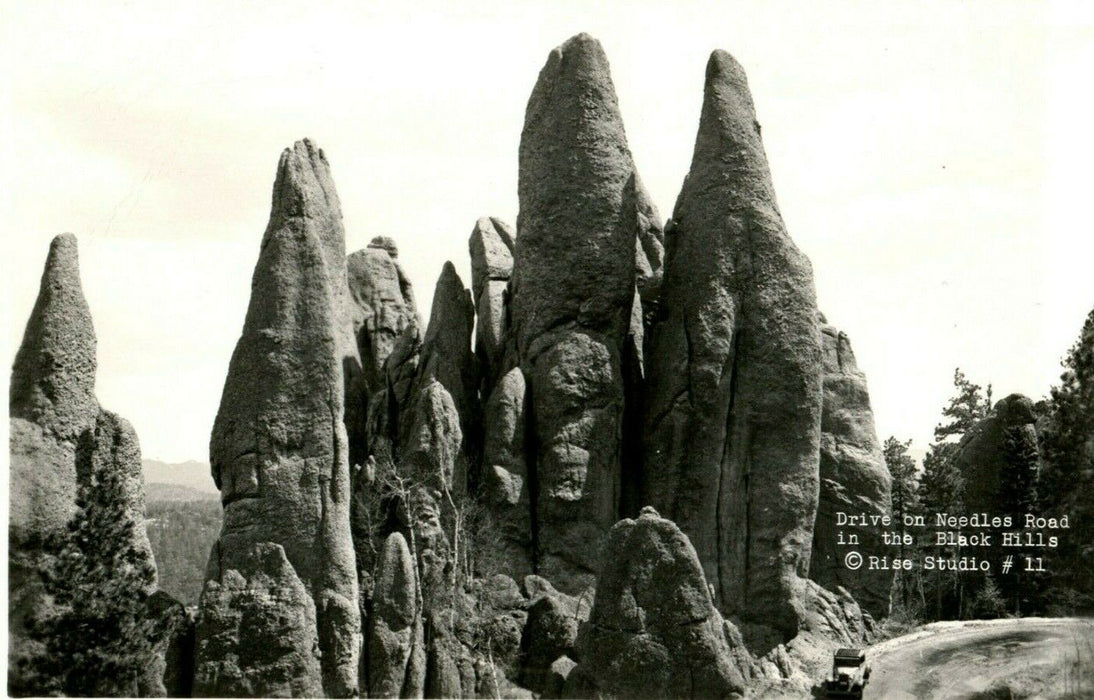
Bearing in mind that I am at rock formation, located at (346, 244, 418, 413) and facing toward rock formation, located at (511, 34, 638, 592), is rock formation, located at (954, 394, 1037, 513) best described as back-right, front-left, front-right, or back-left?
front-left

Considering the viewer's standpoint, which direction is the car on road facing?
facing the viewer and to the left of the viewer

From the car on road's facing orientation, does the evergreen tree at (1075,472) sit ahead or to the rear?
to the rear

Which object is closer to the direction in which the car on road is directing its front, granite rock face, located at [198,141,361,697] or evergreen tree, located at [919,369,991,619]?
the granite rock face

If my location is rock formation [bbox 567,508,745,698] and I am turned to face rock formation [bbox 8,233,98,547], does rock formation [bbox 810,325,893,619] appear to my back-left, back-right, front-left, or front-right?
back-right

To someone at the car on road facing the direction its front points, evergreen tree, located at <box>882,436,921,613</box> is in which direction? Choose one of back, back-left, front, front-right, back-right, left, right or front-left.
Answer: back-right

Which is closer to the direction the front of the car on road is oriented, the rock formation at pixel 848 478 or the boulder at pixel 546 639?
the boulder

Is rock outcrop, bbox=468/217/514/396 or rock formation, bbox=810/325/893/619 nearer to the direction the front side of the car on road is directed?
the rock outcrop

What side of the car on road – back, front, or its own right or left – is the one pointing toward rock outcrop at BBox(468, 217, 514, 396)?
right
